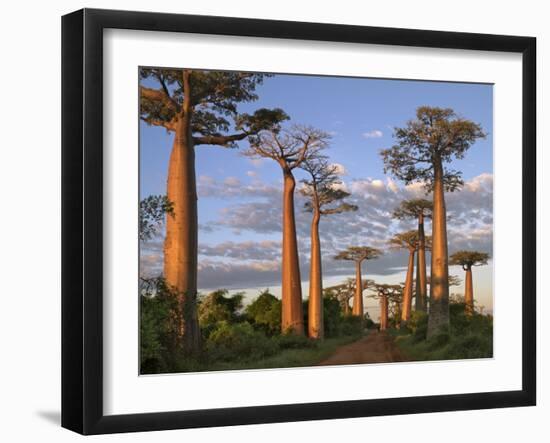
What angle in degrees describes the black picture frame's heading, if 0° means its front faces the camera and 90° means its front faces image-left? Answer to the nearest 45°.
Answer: approximately 315°
